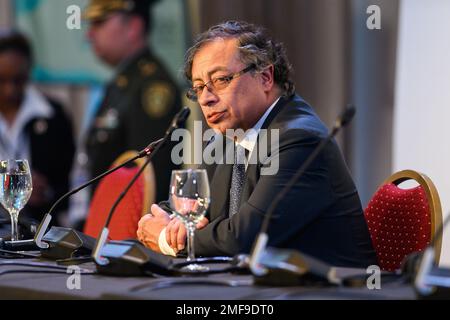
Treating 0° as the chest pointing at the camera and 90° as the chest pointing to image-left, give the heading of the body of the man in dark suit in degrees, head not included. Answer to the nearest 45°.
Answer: approximately 45°

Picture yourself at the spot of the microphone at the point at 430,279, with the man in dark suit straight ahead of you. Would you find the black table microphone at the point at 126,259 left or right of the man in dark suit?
left

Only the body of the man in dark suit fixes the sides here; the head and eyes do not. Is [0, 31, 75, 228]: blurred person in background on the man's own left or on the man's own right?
on the man's own right

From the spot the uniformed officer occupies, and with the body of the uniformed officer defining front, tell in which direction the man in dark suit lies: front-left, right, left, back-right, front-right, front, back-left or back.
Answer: left

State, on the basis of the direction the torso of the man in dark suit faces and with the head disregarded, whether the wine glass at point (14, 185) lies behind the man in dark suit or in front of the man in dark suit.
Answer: in front

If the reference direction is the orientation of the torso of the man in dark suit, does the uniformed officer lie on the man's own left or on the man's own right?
on the man's own right

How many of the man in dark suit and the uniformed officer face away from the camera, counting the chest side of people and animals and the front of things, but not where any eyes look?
0

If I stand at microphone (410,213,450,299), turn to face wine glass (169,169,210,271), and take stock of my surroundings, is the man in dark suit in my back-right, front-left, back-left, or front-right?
front-right

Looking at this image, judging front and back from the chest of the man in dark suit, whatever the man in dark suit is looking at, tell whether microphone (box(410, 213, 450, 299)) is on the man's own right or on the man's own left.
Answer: on the man's own left
